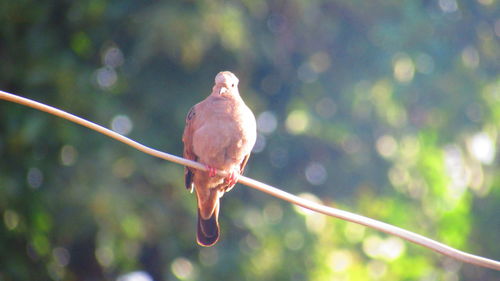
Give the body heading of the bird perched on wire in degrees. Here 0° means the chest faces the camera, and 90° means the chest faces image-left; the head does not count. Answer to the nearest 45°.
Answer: approximately 0°
